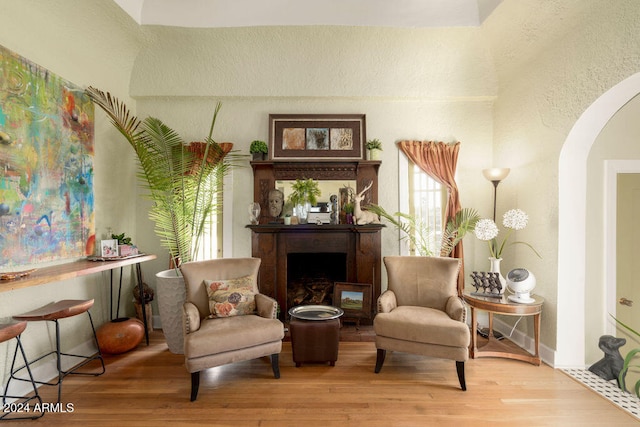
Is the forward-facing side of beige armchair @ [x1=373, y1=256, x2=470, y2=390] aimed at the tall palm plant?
no

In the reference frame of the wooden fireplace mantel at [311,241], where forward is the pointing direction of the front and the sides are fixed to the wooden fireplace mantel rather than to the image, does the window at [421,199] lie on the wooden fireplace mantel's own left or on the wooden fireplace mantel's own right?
on the wooden fireplace mantel's own left

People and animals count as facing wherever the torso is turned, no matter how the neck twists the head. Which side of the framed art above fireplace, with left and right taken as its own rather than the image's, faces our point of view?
front

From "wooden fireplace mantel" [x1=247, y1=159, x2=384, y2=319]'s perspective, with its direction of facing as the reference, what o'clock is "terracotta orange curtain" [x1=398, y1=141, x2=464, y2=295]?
The terracotta orange curtain is roughly at 9 o'clock from the wooden fireplace mantel.

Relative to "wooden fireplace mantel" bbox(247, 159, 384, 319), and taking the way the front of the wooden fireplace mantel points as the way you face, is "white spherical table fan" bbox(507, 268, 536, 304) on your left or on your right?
on your left

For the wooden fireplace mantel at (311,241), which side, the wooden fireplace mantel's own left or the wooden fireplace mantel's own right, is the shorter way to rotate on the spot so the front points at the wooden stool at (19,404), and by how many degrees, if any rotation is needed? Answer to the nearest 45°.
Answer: approximately 45° to the wooden fireplace mantel's own right

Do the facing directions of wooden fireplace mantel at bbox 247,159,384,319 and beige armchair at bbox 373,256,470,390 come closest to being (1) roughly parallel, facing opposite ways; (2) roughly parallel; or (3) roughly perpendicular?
roughly parallel

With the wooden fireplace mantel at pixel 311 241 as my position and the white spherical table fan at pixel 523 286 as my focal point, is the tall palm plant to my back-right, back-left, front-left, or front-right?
back-right

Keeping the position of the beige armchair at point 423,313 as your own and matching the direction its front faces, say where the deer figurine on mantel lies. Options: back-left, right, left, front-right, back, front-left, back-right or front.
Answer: back-right

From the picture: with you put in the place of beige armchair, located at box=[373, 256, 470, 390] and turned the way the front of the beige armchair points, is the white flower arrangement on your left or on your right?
on your left

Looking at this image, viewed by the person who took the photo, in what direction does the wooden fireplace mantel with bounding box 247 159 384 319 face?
facing the viewer

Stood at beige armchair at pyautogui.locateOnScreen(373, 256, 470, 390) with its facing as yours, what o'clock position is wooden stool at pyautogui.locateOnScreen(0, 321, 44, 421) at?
The wooden stool is roughly at 2 o'clock from the beige armchair.

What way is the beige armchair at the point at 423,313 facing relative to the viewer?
toward the camera

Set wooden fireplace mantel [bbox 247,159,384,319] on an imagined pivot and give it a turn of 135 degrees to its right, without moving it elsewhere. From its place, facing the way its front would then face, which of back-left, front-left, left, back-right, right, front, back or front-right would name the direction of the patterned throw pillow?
left

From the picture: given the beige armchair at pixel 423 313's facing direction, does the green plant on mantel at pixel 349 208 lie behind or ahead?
behind

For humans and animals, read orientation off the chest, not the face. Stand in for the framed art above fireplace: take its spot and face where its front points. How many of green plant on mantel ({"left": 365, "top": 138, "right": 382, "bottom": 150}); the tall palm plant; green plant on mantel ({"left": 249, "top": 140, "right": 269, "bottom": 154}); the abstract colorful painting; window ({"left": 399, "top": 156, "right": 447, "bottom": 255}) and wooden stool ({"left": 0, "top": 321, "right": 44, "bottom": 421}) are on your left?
2
